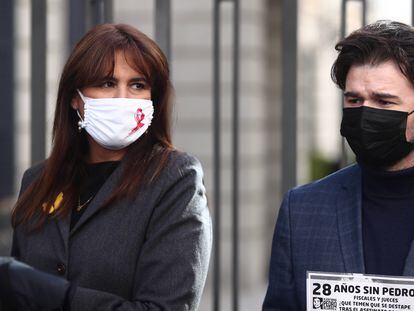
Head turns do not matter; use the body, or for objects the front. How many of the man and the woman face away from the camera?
0

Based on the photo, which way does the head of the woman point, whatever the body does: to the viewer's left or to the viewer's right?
to the viewer's right

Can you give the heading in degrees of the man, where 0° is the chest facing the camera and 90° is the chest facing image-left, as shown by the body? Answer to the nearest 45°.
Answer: approximately 0°

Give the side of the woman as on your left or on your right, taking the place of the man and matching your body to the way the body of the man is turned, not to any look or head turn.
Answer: on your right

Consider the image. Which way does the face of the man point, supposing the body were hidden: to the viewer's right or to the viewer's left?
to the viewer's left

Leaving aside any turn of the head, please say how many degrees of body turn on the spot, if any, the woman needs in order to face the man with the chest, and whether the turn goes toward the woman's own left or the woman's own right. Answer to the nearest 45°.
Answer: approximately 90° to the woman's own left

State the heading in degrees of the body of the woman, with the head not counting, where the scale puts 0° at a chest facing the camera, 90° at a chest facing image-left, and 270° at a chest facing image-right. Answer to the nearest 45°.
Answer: approximately 45°
